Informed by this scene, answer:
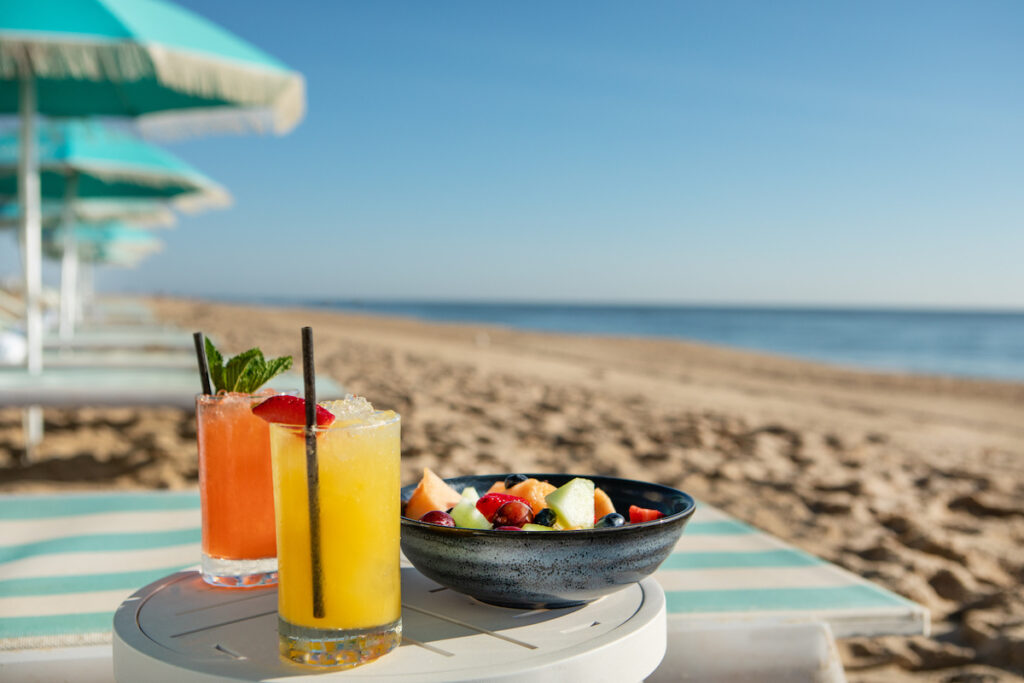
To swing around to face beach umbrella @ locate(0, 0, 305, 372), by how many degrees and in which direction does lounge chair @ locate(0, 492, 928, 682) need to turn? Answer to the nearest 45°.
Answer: approximately 135° to its left

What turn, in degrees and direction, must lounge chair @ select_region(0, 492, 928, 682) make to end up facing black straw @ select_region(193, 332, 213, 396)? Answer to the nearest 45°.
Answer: approximately 135° to its right

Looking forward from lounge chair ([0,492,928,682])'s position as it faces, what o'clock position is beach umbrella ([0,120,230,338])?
The beach umbrella is roughly at 8 o'clock from the lounge chair.

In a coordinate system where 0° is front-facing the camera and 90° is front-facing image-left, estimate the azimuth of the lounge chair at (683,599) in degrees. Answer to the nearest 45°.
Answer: approximately 270°
